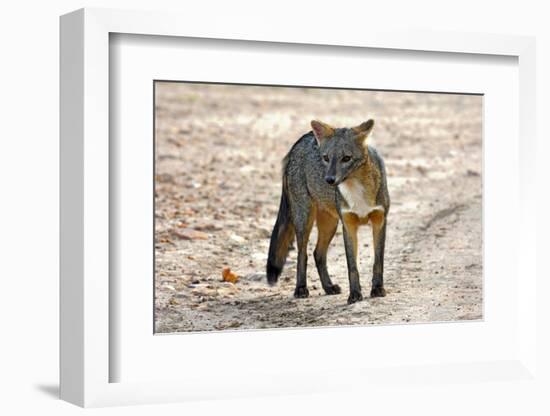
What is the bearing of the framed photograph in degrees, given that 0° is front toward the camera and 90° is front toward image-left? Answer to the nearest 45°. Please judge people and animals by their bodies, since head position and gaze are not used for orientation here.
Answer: approximately 315°
